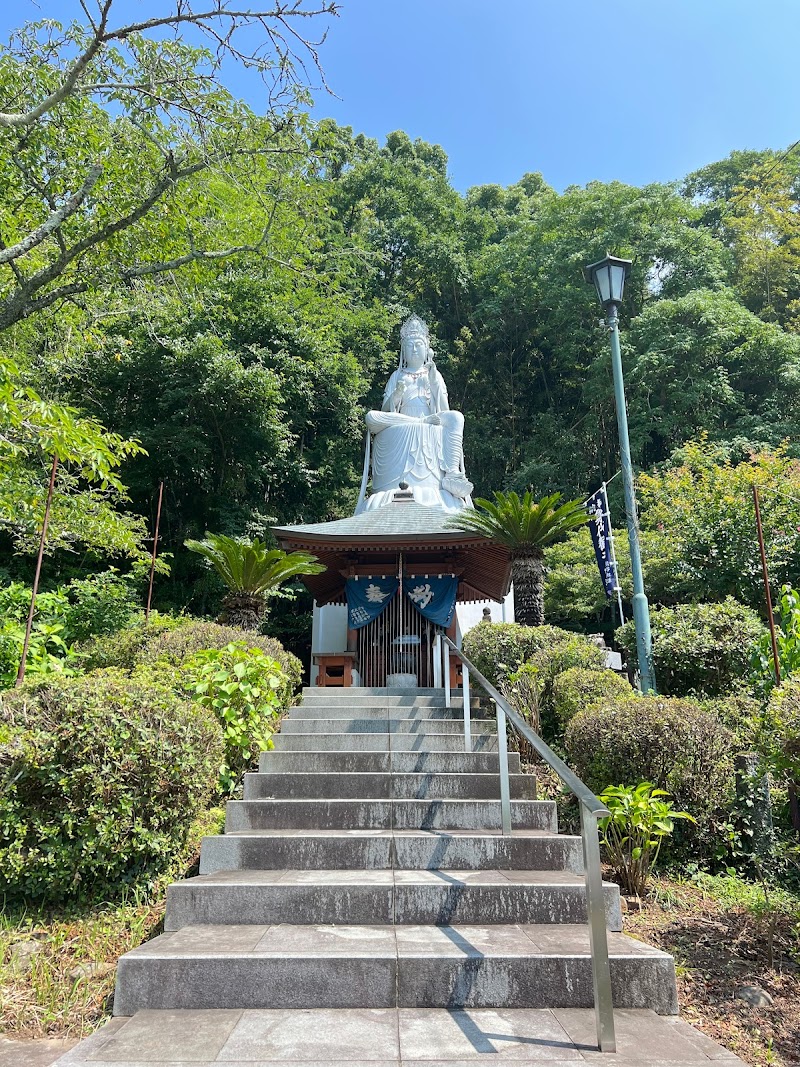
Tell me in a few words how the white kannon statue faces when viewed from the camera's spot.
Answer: facing the viewer

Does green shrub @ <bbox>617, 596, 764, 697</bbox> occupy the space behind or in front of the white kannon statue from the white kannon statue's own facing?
in front

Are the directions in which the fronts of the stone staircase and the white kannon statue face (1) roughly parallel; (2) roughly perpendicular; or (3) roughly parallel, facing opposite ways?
roughly parallel

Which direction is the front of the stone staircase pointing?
toward the camera

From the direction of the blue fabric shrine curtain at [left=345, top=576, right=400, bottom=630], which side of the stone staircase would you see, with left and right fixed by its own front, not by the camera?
back

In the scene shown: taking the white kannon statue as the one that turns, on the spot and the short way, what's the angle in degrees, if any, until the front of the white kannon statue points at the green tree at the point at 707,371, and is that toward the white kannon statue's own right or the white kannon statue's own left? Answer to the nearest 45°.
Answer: approximately 135° to the white kannon statue's own left

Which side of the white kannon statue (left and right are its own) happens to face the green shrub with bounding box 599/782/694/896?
front

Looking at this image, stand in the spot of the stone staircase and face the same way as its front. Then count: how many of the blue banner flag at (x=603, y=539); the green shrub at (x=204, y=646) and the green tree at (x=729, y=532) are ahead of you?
0

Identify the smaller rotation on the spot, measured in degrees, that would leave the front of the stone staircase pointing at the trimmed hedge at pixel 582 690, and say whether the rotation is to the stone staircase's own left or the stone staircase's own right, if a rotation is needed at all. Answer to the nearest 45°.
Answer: approximately 135° to the stone staircase's own left

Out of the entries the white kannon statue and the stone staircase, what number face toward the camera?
2

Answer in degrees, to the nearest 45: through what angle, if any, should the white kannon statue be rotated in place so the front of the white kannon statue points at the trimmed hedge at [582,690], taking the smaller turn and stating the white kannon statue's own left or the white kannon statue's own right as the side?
0° — it already faces it

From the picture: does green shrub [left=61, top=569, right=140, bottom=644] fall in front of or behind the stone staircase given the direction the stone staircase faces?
behind

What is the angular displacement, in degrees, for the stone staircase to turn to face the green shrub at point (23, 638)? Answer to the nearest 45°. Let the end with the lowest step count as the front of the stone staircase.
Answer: approximately 135° to its right

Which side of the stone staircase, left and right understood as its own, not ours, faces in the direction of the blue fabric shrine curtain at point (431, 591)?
back
